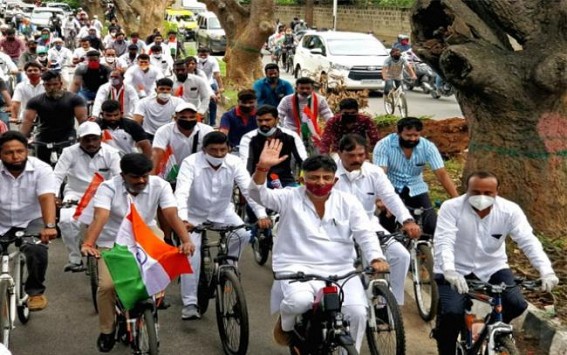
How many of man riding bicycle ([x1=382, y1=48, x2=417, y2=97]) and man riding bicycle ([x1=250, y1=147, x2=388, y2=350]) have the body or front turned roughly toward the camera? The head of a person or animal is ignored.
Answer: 2

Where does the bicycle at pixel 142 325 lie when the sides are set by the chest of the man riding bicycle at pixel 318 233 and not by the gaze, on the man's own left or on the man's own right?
on the man's own right

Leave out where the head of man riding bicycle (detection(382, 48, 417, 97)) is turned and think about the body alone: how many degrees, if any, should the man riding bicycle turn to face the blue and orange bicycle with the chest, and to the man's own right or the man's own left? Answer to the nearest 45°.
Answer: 0° — they already face it

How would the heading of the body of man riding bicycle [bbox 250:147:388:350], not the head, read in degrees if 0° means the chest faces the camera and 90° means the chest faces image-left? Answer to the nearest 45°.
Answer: approximately 0°

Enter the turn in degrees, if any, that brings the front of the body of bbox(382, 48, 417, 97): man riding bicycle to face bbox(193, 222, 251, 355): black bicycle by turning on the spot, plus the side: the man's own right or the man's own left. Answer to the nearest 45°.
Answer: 0° — they already face it

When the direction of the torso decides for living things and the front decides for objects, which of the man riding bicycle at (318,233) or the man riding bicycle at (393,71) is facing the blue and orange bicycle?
the man riding bicycle at (393,71)

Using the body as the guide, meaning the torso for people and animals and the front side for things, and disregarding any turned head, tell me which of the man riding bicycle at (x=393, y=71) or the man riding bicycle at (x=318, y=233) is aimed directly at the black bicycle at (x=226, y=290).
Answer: the man riding bicycle at (x=393, y=71)
